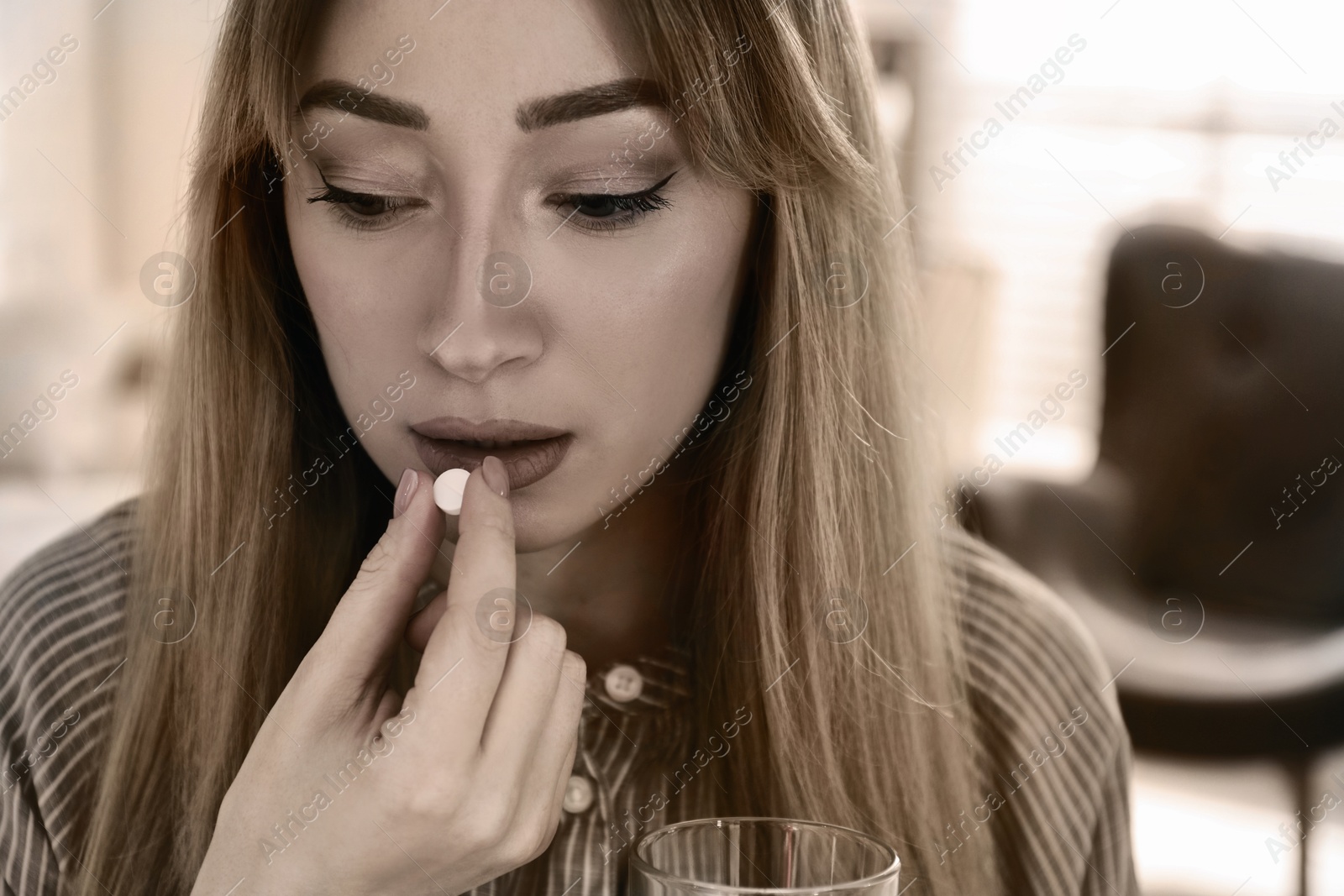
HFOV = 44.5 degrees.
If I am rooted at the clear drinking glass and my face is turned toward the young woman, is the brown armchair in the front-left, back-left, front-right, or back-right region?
front-right

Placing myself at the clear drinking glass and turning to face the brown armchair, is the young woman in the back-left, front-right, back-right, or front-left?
front-left

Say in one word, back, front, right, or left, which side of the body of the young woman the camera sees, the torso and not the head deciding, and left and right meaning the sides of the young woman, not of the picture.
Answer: front

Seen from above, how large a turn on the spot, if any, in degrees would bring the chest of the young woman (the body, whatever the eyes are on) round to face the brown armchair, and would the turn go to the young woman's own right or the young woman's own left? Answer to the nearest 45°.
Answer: approximately 135° to the young woman's own left
